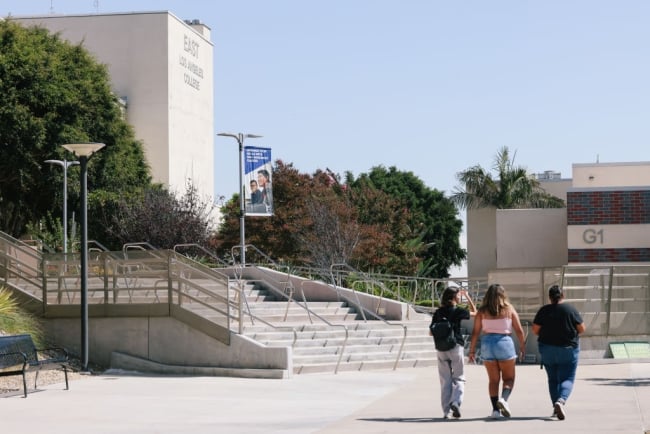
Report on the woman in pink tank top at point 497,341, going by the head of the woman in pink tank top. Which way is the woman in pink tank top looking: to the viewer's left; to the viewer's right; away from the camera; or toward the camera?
away from the camera

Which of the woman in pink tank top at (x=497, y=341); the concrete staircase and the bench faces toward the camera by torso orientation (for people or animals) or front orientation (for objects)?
the concrete staircase

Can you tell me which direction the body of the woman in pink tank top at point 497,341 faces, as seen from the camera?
away from the camera

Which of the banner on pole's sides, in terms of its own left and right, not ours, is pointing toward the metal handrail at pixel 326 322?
front

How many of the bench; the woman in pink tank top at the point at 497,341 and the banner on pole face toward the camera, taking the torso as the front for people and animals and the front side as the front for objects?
1

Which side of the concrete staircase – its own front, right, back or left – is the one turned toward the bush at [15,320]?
right

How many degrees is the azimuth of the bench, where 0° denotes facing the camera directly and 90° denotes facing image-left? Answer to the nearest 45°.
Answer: approximately 315°

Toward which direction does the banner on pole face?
toward the camera

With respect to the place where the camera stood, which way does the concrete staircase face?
facing the viewer

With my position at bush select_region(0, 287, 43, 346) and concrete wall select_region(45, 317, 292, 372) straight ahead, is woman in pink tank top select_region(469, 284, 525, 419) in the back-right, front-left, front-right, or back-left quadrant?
front-right

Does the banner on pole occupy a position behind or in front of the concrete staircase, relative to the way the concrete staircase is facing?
behind

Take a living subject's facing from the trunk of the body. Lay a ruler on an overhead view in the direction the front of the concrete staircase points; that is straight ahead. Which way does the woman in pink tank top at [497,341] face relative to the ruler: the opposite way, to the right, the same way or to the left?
the opposite way
